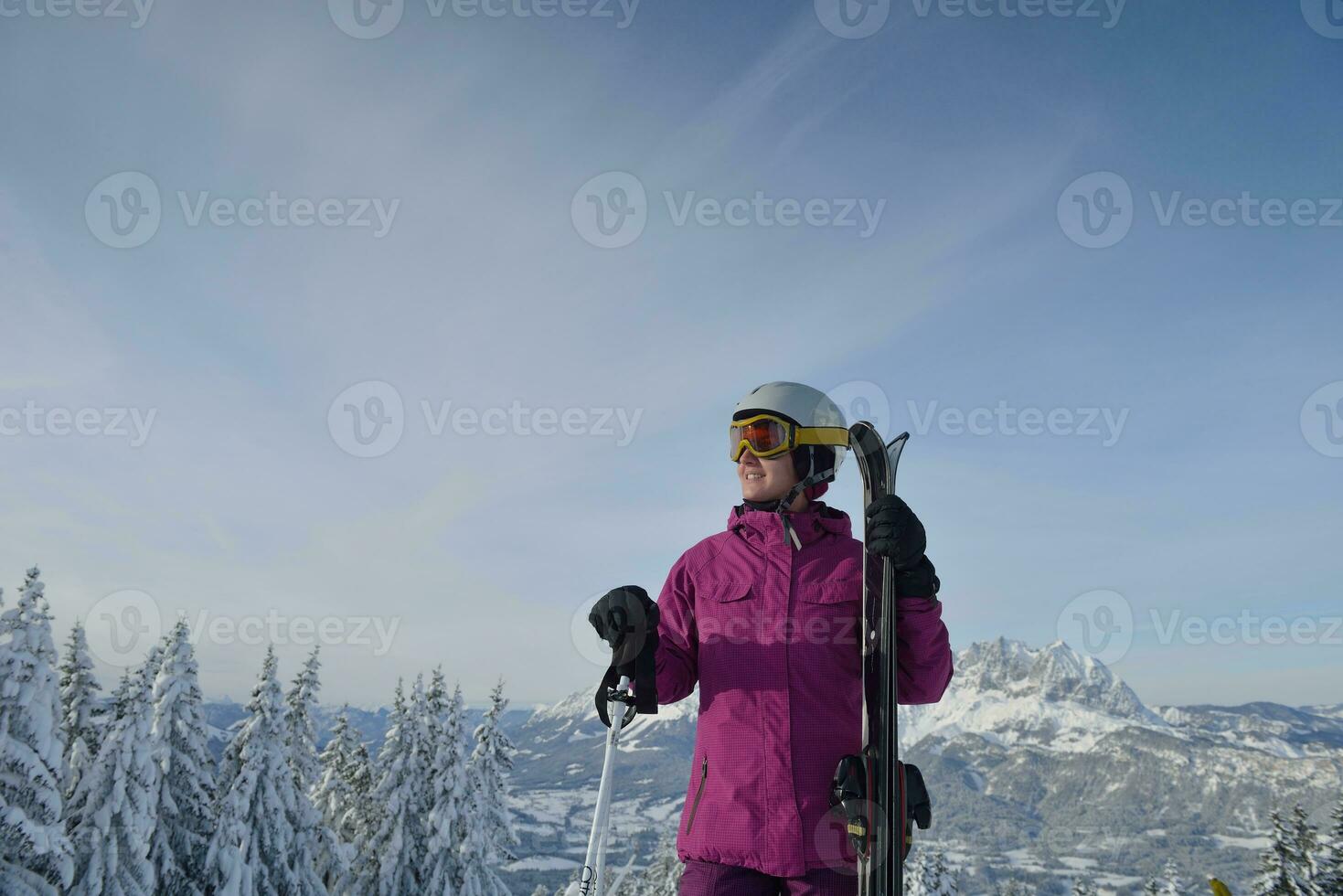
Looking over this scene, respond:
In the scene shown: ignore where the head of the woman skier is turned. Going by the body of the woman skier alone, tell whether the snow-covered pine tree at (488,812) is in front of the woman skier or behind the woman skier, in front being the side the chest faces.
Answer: behind

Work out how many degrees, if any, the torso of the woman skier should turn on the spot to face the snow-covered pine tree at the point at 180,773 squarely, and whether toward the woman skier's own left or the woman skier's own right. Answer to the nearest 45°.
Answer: approximately 135° to the woman skier's own right

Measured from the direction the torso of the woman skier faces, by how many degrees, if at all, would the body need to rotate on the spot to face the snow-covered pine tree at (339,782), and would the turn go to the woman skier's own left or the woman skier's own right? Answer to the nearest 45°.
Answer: approximately 135° to the woman skier's own right

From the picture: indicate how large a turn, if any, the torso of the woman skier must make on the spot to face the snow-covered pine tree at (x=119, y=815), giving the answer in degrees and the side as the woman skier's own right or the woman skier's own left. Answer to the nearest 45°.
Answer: approximately 135° to the woman skier's own right

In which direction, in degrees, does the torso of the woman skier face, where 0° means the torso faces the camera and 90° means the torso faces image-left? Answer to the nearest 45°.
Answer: approximately 0°
